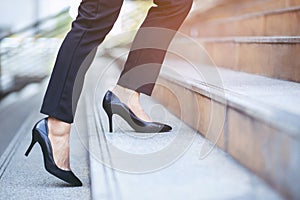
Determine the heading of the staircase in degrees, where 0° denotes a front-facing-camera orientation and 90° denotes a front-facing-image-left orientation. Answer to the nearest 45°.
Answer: approximately 45°

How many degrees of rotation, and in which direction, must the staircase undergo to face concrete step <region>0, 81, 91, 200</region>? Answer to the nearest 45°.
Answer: approximately 45° to its right
